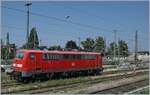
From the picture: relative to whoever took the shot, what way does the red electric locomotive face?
facing the viewer and to the left of the viewer
